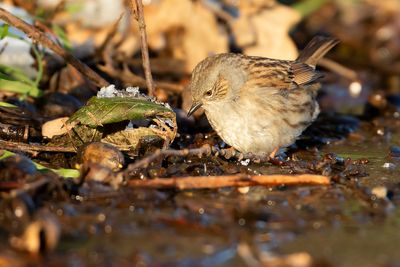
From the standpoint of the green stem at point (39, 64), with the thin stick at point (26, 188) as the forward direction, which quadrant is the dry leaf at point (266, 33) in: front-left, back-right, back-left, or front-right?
back-left

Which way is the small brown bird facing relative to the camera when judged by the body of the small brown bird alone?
to the viewer's left

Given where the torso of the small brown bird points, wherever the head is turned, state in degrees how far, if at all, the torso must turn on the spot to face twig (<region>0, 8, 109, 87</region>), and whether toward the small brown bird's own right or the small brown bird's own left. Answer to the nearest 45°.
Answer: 0° — it already faces it

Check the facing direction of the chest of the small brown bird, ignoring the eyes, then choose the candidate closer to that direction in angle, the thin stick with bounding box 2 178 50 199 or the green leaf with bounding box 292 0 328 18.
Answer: the thin stick

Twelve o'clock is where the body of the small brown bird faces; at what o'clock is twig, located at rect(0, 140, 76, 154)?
The twig is roughly at 11 o'clock from the small brown bird.

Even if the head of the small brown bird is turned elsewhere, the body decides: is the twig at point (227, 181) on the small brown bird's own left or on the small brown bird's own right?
on the small brown bird's own left

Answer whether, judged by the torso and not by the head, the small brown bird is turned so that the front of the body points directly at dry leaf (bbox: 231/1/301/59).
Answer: no

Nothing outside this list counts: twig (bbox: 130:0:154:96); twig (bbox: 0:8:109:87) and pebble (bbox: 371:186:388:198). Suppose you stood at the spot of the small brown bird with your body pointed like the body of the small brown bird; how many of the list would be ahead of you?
2

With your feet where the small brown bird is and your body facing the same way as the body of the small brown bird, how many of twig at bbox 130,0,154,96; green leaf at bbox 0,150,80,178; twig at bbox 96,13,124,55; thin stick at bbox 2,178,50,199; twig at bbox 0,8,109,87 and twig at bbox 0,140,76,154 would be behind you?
0

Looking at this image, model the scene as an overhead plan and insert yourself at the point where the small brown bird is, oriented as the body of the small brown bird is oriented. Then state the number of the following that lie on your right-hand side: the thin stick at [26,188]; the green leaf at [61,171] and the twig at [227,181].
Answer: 0

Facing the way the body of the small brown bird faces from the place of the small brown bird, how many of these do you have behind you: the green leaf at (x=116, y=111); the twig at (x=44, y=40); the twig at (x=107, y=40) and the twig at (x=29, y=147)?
0

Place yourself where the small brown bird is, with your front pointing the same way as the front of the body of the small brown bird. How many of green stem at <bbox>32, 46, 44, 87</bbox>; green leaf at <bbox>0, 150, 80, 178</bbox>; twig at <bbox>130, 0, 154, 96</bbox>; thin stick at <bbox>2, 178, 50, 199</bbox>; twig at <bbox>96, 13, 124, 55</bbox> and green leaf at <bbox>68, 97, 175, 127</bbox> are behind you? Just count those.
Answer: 0

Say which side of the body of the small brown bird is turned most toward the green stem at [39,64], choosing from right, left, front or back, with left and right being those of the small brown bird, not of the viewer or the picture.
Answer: front

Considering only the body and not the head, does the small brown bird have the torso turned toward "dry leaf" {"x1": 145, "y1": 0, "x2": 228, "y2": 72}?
no
